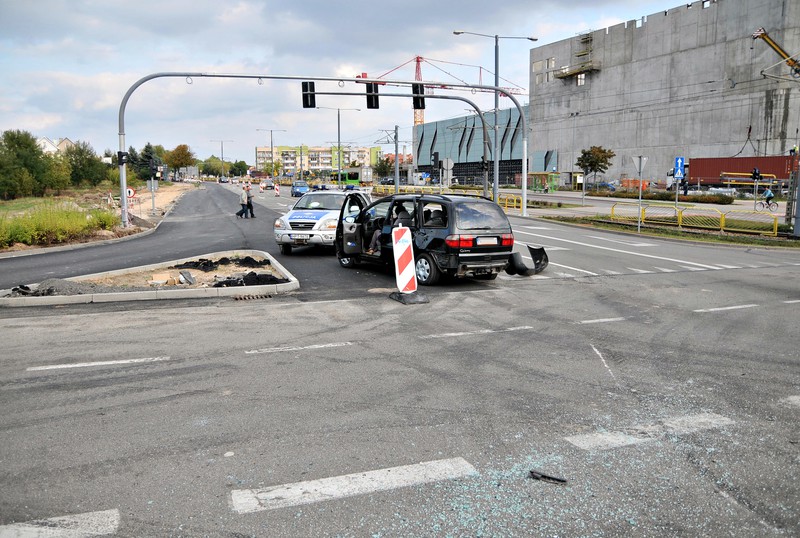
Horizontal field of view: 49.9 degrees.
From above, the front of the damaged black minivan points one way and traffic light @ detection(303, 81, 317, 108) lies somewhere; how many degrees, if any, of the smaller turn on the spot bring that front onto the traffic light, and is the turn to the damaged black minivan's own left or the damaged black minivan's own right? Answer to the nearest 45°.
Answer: approximately 45° to the damaged black minivan's own right

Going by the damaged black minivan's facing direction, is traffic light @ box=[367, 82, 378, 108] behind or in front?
in front

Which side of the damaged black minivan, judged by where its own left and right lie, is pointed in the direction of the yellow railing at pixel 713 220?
right

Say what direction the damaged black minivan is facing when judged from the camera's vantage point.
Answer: facing away from the viewer and to the left of the viewer

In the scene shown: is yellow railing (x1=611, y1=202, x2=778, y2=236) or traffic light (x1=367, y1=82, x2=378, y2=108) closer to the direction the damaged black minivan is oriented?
the traffic light

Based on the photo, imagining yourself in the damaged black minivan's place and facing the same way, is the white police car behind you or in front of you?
in front
